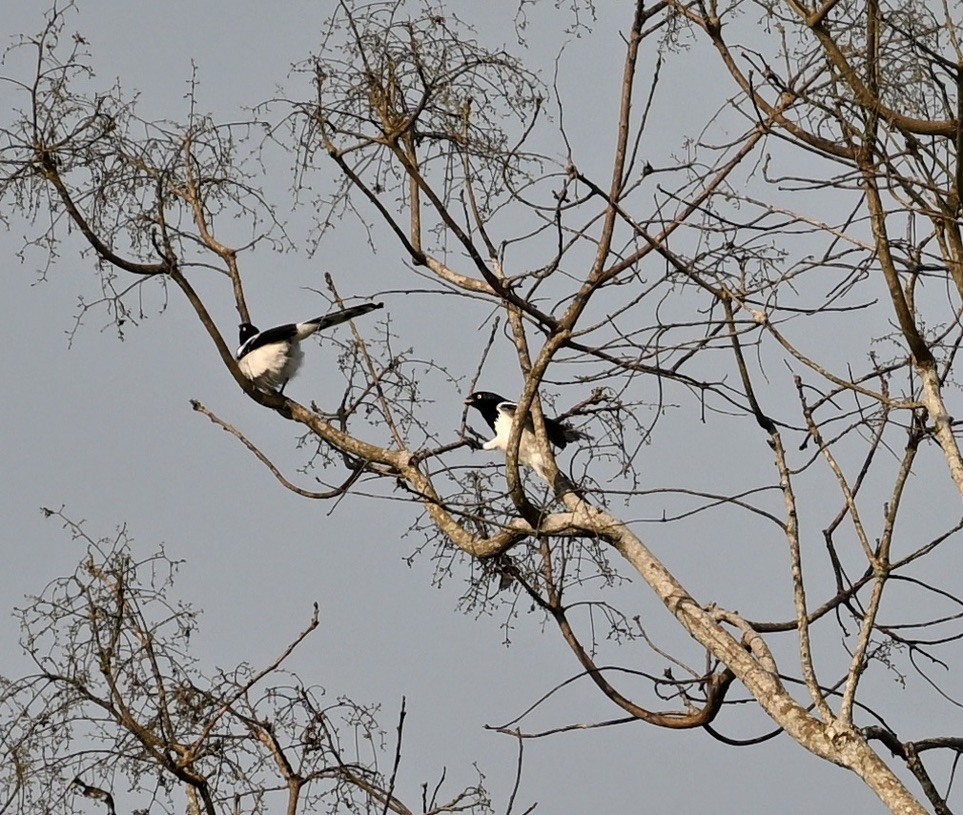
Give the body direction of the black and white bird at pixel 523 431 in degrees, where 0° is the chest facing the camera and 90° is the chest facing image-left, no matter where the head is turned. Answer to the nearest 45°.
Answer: approximately 90°

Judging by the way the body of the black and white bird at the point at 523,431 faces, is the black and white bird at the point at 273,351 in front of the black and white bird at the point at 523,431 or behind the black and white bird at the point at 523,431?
in front
